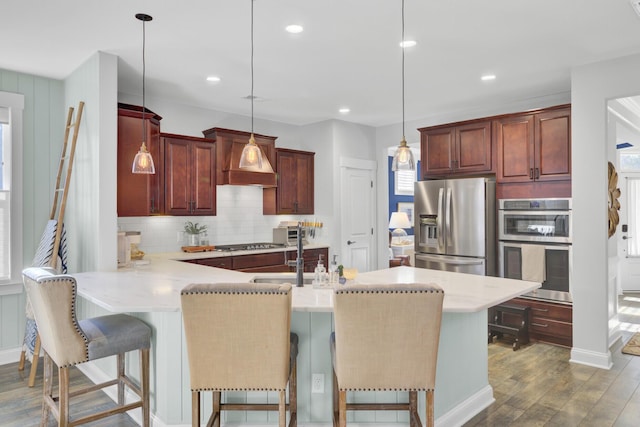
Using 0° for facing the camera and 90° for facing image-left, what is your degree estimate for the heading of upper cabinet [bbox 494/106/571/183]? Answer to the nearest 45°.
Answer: approximately 45°

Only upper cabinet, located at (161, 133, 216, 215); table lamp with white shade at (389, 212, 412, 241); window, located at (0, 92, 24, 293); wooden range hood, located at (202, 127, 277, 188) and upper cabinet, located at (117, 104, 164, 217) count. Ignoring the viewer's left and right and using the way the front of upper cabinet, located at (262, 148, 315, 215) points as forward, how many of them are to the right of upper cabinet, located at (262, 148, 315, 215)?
4

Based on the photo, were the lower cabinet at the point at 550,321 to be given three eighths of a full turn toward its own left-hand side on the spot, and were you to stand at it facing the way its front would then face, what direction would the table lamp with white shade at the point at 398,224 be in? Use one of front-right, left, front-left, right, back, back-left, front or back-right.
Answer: back-left

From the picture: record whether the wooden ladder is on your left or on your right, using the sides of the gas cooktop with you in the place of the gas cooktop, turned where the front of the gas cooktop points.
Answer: on your right

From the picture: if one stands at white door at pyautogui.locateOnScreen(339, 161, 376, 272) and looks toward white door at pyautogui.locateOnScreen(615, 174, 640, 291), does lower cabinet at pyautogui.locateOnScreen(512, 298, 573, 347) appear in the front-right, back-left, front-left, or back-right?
front-right

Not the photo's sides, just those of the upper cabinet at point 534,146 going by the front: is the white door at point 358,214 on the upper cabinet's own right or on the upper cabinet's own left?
on the upper cabinet's own right

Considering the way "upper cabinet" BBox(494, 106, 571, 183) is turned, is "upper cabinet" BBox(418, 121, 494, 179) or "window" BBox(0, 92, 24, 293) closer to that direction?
the window

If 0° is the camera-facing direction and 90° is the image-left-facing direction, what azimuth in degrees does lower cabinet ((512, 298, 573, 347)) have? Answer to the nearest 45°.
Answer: approximately 45°

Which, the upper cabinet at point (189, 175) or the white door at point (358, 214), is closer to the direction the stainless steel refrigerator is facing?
the upper cabinet

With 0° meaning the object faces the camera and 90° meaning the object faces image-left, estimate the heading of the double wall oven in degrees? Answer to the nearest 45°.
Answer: approximately 45°

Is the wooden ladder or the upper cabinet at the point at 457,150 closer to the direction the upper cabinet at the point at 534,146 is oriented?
the wooden ladder

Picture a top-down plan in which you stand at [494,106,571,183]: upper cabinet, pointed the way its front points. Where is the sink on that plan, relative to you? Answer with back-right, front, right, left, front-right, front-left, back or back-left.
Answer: front

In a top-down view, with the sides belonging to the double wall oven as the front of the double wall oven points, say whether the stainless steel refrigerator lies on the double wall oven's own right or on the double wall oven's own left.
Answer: on the double wall oven's own right

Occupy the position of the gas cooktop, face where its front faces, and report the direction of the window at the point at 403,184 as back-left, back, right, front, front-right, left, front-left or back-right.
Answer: left

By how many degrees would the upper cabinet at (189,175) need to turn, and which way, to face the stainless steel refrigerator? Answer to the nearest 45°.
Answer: approximately 45° to its left
